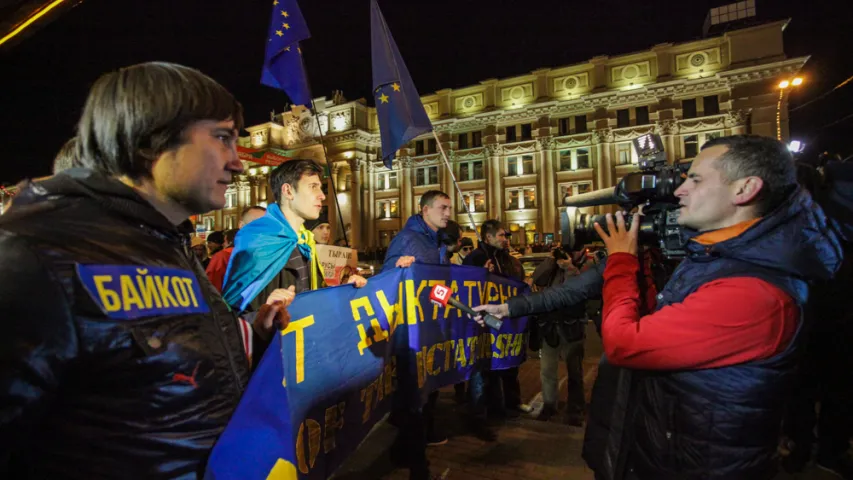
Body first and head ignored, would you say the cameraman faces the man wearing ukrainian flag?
yes

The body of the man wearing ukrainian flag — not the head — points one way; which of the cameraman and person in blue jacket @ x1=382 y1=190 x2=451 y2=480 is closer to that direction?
the cameraman

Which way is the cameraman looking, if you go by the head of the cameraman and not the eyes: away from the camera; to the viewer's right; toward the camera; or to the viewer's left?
to the viewer's left

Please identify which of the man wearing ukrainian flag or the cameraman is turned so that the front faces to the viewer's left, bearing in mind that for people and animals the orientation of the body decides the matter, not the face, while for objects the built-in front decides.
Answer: the cameraman

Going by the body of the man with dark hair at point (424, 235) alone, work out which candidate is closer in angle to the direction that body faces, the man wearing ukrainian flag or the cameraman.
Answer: the cameraman

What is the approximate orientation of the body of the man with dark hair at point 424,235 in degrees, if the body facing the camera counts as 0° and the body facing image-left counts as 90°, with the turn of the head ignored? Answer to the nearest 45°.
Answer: approximately 315°

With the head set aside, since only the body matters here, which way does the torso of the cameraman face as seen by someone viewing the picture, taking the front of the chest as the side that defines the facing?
to the viewer's left

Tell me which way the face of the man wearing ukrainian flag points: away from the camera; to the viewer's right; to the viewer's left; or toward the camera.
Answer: to the viewer's right

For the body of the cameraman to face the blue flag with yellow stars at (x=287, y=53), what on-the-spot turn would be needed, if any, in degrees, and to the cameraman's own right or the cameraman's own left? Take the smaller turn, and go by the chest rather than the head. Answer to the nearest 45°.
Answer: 0° — they already face it

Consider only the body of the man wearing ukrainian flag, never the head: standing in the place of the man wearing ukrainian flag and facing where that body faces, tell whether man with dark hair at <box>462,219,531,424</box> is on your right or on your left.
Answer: on your left

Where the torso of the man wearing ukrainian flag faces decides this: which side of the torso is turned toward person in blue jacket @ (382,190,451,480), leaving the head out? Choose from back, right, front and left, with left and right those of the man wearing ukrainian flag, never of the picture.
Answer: left
